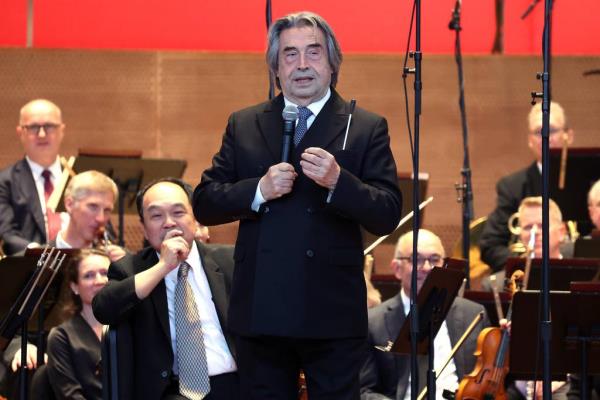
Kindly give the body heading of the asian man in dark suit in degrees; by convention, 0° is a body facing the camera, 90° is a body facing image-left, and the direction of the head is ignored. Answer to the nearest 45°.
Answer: approximately 0°

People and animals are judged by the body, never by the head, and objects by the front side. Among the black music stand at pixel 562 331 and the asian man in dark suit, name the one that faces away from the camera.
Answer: the black music stand

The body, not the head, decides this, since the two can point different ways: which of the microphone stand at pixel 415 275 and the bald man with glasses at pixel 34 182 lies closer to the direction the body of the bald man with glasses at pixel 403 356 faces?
the microphone stand

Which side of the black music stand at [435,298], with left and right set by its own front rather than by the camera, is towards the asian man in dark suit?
left

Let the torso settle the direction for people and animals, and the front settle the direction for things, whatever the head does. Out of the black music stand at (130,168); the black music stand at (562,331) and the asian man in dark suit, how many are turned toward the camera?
1

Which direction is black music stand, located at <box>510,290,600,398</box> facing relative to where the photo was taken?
away from the camera

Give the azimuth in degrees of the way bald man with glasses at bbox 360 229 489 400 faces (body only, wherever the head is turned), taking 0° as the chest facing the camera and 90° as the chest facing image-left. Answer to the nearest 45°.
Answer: approximately 315°

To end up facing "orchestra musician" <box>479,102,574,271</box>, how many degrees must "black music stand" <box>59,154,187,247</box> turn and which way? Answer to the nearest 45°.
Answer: approximately 90° to its right

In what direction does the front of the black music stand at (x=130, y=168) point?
away from the camera

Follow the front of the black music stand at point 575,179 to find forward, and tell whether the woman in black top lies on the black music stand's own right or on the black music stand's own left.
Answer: on the black music stand's own left

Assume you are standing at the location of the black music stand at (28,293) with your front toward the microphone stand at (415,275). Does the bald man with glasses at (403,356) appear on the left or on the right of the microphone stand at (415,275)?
left

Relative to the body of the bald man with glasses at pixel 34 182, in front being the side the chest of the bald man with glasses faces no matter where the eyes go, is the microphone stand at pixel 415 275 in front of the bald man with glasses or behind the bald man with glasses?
in front

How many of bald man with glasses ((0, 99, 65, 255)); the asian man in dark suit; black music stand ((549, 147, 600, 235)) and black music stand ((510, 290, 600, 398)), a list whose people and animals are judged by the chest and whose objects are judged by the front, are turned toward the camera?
2

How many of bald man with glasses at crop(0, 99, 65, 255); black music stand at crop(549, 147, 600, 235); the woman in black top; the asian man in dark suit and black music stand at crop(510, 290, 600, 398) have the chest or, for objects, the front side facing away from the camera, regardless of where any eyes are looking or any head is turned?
2
